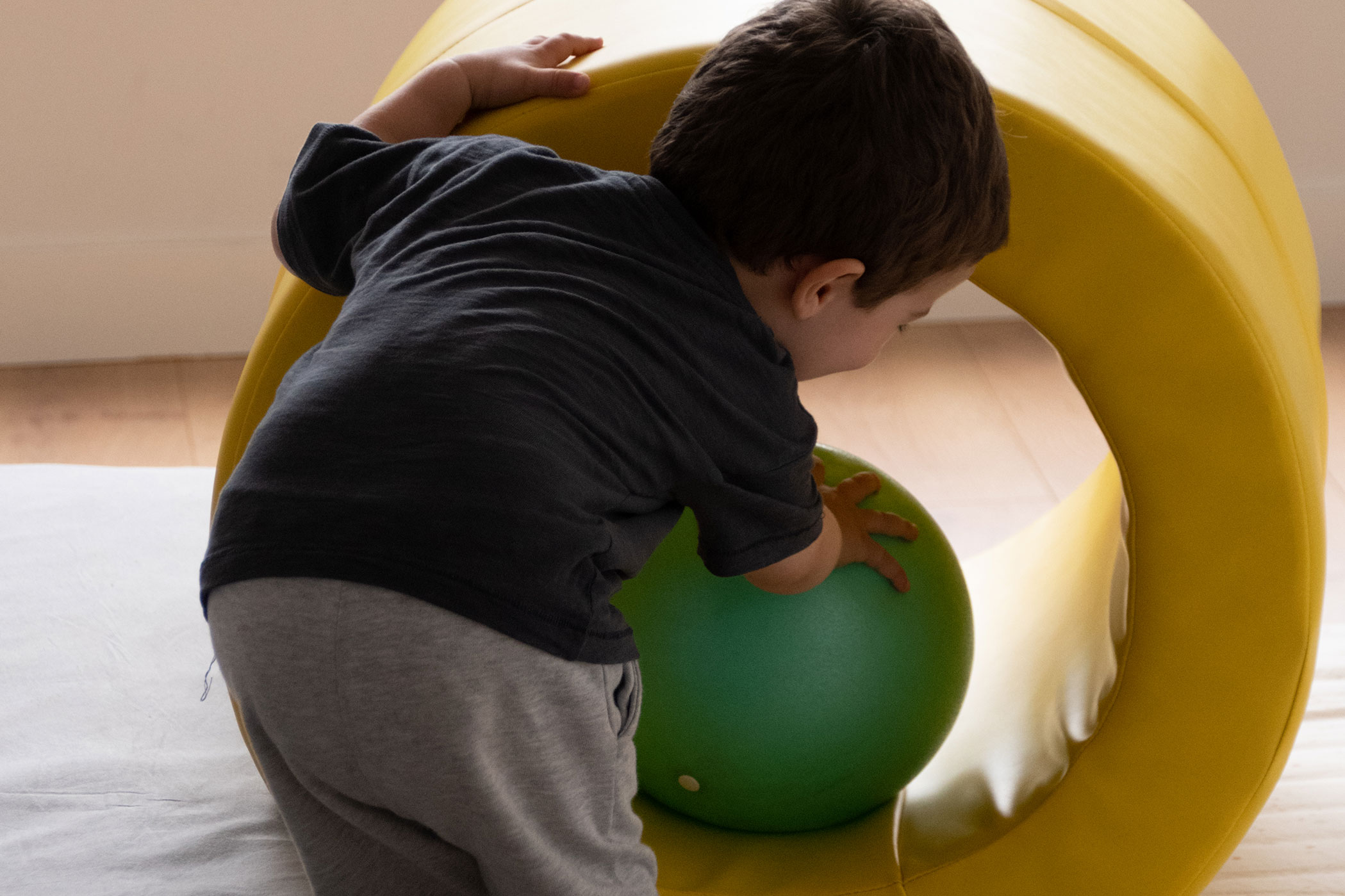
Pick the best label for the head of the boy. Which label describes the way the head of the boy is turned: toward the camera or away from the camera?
away from the camera

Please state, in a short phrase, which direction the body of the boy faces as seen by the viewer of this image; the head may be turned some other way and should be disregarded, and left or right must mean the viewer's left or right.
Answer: facing away from the viewer and to the right of the viewer
